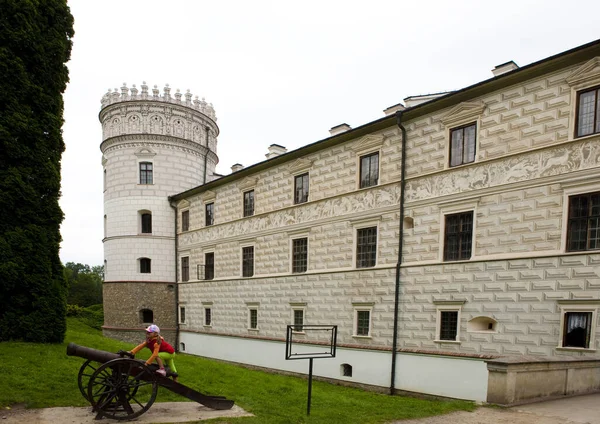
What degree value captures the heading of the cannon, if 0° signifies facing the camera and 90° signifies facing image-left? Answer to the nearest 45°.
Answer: approximately 90°

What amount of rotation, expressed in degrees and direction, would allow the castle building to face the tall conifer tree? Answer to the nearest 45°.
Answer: approximately 45° to its right

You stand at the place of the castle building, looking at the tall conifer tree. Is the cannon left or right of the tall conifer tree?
left

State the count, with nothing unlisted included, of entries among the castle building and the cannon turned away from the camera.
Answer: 0

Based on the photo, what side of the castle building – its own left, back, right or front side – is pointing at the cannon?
front
